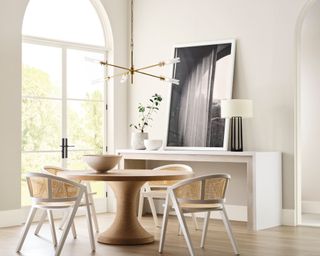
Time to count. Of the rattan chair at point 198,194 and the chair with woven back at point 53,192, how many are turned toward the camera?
0

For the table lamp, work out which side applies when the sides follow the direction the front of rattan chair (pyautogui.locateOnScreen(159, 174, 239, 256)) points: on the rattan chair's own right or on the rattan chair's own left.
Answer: on the rattan chair's own right

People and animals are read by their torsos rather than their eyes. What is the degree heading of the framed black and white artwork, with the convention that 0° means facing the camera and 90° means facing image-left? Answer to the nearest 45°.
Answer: approximately 45°

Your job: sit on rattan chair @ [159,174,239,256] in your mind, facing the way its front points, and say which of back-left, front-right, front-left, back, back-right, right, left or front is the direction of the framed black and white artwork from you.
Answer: front-right

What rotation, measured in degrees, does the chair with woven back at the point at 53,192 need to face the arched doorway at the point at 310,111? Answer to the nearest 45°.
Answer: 0° — it already faces it

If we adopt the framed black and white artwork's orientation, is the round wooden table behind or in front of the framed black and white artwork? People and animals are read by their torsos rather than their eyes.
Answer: in front

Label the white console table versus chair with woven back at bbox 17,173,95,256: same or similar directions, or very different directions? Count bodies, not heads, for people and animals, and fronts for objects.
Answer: very different directions

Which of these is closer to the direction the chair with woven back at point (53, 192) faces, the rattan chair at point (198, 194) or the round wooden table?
the round wooden table

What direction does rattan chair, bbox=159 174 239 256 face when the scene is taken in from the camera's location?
facing away from the viewer and to the left of the viewer

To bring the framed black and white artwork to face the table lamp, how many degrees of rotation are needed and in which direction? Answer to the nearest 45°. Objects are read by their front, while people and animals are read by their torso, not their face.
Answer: approximately 90° to its left

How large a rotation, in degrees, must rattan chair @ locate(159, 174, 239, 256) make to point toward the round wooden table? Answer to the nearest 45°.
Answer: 0° — it already faces it

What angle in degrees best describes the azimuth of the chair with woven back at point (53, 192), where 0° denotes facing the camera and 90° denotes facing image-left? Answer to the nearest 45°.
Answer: approximately 225°

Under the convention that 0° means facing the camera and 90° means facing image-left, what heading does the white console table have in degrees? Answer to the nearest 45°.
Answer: approximately 45°
